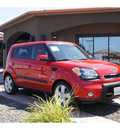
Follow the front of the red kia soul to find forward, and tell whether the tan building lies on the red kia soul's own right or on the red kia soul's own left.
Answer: on the red kia soul's own left

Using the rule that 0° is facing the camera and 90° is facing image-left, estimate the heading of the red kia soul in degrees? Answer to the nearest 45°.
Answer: approximately 315°
